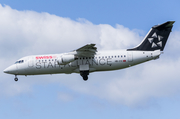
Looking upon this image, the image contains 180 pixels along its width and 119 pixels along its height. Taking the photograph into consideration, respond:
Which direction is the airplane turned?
to the viewer's left
